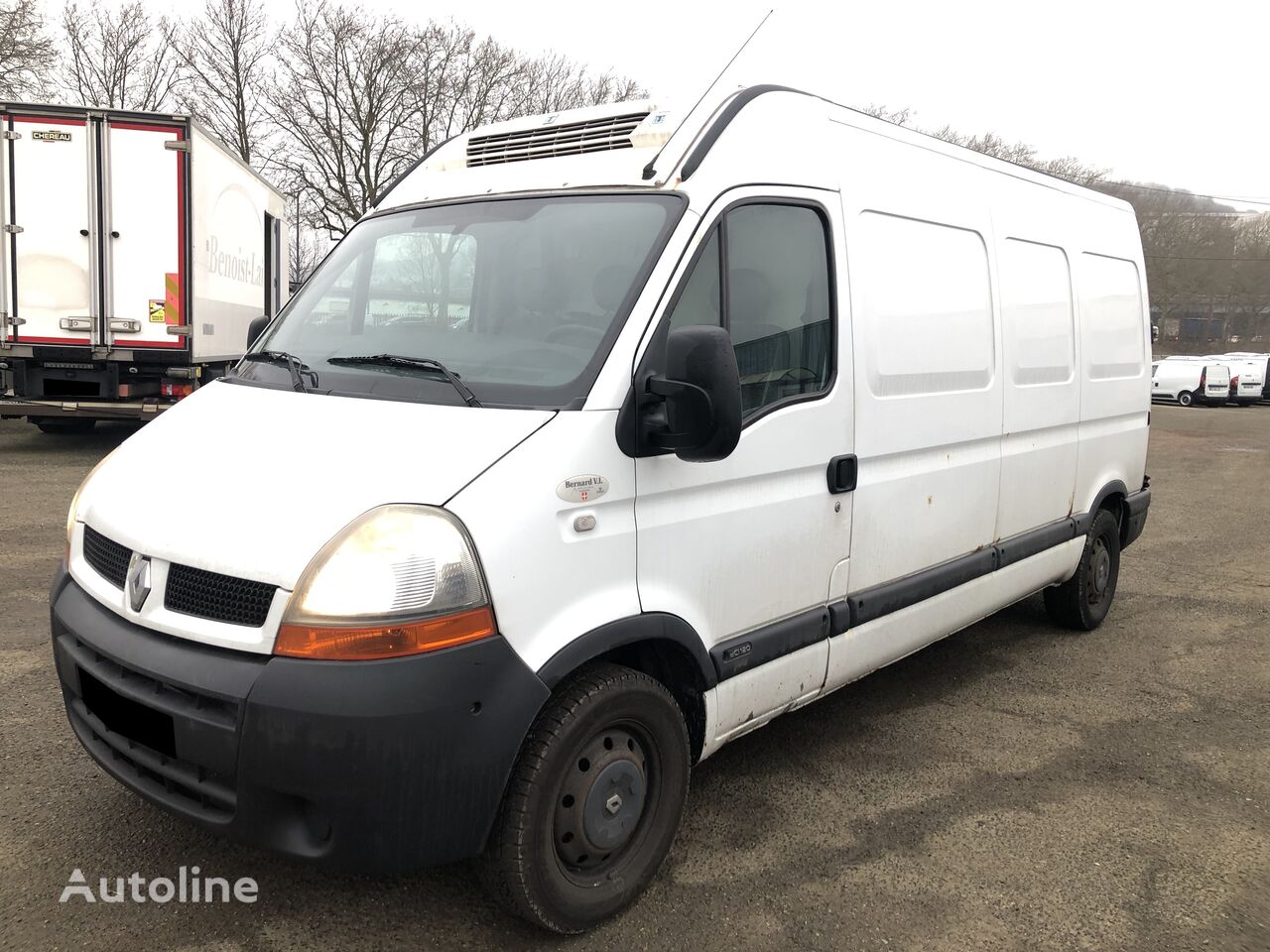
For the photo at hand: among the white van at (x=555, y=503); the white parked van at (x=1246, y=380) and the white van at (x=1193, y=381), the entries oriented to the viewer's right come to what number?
0

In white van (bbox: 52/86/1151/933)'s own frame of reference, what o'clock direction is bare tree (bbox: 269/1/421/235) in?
The bare tree is roughly at 4 o'clock from the white van.

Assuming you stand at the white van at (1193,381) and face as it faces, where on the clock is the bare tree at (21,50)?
The bare tree is roughly at 9 o'clock from the white van.

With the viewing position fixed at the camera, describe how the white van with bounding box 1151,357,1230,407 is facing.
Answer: facing away from the viewer and to the left of the viewer

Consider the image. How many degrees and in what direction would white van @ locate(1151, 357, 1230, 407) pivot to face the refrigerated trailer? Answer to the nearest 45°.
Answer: approximately 135° to its left

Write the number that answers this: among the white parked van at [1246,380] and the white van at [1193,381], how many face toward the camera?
0

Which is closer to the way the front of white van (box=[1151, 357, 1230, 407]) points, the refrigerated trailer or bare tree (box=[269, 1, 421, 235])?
the bare tree

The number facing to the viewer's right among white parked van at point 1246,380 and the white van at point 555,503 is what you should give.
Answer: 0

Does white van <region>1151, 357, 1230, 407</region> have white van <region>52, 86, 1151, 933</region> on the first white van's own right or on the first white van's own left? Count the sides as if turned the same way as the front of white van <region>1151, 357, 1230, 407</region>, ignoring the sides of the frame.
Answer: on the first white van's own left

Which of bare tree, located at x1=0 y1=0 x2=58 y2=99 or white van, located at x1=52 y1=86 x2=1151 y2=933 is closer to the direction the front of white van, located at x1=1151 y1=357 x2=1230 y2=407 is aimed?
the bare tree

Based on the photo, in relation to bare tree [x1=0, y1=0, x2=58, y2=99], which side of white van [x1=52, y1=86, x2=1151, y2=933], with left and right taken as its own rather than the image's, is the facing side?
right

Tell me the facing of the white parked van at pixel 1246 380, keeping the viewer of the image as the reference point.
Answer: facing away from the viewer and to the left of the viewer

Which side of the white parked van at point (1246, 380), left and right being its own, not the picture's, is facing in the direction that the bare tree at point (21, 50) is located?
left

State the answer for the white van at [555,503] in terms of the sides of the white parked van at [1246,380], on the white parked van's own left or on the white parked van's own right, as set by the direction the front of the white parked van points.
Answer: on the white parked van's own left

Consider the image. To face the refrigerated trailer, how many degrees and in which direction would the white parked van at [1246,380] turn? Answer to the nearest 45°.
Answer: approximately 135° to its left

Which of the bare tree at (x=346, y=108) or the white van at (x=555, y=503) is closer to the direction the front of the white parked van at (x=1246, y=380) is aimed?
the bare tree

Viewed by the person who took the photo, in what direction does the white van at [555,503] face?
facing the viewer and to the left of the viewer
